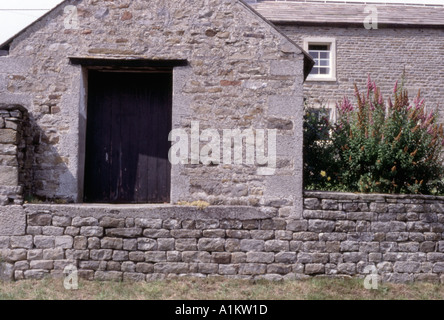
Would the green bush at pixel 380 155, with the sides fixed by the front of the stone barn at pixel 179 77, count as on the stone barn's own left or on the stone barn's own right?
on the stone barn's own left

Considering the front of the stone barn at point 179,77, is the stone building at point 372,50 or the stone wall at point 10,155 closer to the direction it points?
the stone wall

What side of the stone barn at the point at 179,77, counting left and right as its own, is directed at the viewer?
front

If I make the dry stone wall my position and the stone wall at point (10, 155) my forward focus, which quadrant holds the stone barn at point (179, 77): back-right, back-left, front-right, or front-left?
front-right

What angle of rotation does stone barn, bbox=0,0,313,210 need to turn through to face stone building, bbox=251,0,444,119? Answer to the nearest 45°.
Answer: approximately 135° to its left

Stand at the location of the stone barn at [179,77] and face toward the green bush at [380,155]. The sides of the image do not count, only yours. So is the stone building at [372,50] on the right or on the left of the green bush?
left

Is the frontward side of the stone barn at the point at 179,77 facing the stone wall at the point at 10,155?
no
